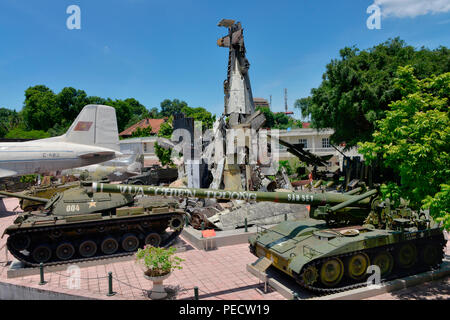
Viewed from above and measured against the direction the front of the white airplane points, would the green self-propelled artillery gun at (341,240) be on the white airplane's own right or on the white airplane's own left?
on the white airplane's own left

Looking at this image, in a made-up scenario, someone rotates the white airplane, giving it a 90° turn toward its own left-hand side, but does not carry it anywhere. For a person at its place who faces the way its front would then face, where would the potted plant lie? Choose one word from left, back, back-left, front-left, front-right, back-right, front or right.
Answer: front

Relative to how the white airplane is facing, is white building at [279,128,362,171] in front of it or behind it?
behind

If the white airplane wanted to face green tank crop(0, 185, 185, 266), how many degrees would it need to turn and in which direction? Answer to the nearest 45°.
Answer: approximately 90° to its left

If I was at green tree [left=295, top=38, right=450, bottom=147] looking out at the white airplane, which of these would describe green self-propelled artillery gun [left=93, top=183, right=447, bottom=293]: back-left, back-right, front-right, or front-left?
front-left

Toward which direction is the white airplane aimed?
to the viewer's left

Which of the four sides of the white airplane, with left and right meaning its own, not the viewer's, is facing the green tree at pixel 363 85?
back
